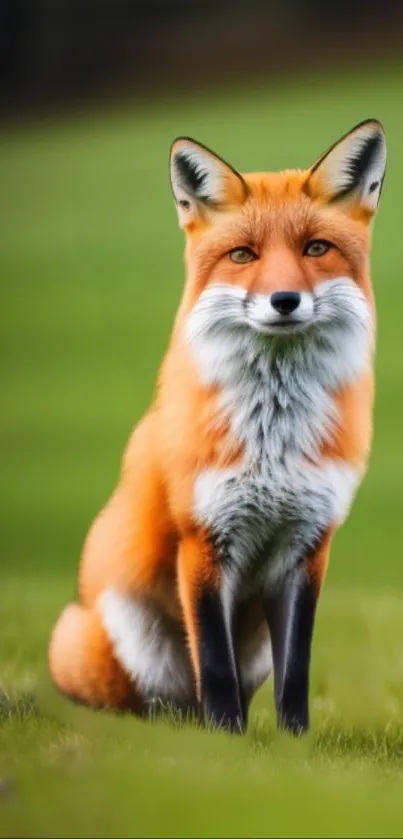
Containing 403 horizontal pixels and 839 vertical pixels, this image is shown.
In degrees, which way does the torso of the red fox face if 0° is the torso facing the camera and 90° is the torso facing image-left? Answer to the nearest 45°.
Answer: approximately 315°
